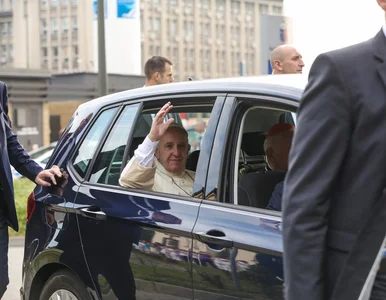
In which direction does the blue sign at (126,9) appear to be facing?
toward the camera

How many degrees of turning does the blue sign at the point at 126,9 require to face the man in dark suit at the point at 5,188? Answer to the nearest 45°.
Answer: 0° — it already faces them

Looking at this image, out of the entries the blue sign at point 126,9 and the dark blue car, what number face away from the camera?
0

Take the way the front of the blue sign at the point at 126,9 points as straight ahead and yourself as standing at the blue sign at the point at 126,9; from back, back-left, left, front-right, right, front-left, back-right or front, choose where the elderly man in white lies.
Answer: front

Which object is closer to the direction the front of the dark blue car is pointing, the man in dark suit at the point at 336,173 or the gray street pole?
the man in dark suit

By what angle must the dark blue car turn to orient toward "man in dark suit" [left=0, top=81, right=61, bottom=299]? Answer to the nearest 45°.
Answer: approximately 180°

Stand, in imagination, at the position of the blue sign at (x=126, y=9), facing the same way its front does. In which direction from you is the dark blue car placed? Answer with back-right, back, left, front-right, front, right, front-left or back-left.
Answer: front

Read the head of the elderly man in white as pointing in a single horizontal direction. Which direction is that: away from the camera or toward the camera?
toward the camera

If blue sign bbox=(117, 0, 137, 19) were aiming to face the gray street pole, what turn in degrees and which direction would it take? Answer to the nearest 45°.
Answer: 0° — it already faces it

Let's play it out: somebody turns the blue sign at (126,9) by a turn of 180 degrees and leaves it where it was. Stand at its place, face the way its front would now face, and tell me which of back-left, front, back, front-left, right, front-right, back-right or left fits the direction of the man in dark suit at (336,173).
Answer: back
